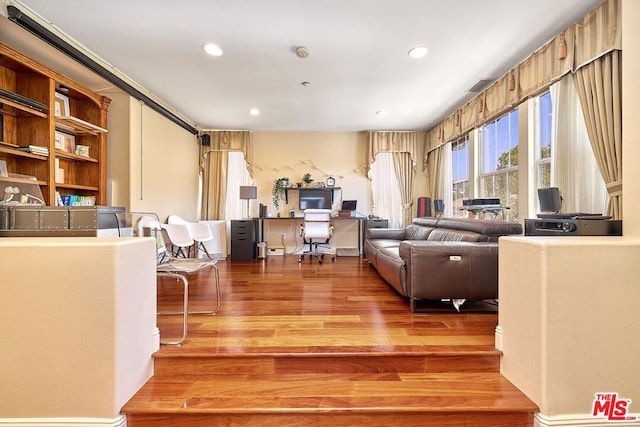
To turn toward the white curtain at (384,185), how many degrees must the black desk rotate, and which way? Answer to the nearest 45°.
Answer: approximately 90° to its left

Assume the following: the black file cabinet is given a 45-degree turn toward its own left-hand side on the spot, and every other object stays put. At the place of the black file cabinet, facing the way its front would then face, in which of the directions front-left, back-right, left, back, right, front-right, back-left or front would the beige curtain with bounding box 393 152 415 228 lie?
front-left

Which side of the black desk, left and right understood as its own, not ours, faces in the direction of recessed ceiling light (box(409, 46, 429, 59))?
front

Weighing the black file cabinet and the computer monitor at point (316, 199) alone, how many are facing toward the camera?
2

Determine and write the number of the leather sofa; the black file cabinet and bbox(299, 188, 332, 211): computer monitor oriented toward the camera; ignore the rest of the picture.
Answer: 2

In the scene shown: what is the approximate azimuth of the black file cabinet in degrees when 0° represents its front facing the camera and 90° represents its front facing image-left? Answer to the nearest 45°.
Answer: approximately 0°

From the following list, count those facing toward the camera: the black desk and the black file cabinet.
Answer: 2

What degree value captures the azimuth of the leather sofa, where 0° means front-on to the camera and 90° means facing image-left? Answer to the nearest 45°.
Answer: approximately 90°
